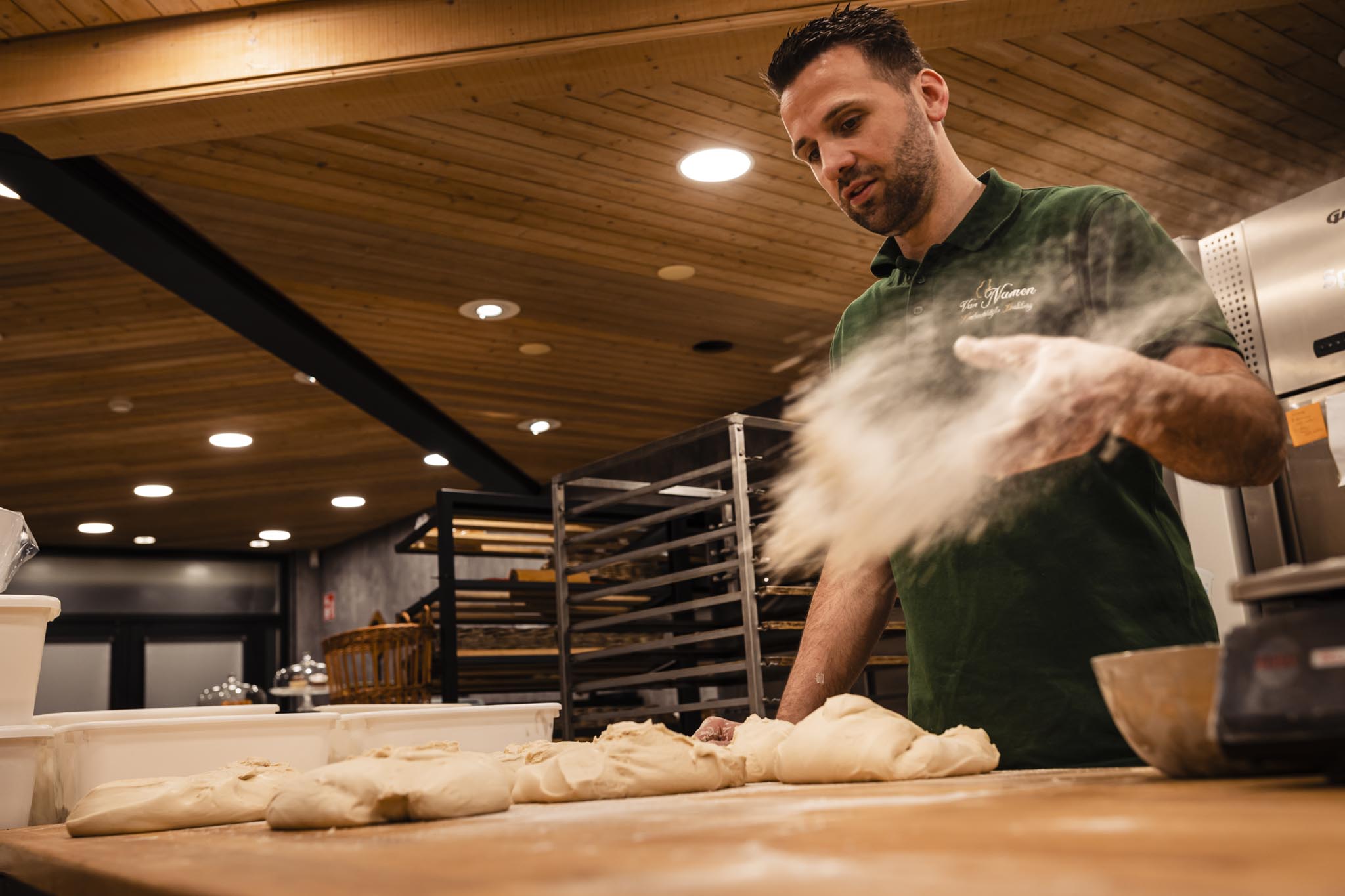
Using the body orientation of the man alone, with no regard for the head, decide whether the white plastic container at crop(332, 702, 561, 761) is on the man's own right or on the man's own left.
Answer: on the man's own right

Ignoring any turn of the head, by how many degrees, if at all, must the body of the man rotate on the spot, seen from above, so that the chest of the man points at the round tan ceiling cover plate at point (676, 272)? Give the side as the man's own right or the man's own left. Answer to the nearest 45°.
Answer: approximately 90° to the man's own right

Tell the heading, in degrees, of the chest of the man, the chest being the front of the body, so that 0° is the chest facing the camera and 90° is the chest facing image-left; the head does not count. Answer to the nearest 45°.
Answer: approximately 45°

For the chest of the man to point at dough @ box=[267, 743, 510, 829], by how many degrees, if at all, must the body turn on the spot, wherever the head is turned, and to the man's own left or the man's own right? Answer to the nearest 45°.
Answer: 0° — they already face it

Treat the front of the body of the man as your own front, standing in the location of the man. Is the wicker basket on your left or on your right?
on your right

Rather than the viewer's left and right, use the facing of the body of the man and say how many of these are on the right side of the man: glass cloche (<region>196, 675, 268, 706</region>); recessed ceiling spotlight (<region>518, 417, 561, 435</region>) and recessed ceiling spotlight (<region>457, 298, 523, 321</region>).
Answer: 3

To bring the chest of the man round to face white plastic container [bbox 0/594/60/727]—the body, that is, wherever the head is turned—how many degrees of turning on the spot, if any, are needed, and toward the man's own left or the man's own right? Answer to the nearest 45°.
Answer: approximately 45° to the man's own right

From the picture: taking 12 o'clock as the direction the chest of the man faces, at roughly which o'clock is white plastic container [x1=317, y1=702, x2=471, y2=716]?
The white plastic container is roughly at 2 o'clock from the man.

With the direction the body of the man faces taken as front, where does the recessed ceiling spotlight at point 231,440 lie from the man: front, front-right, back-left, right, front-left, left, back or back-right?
right

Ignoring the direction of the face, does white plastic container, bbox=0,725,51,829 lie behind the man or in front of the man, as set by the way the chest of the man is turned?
in front

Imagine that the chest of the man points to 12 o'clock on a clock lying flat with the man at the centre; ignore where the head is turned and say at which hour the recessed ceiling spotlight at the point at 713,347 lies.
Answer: The recessed ceiling spotlight is roughly at 4 o'clock from the man.

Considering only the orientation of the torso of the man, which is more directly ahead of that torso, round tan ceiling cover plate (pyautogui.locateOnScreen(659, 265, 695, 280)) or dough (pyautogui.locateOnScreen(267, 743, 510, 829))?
the dough
